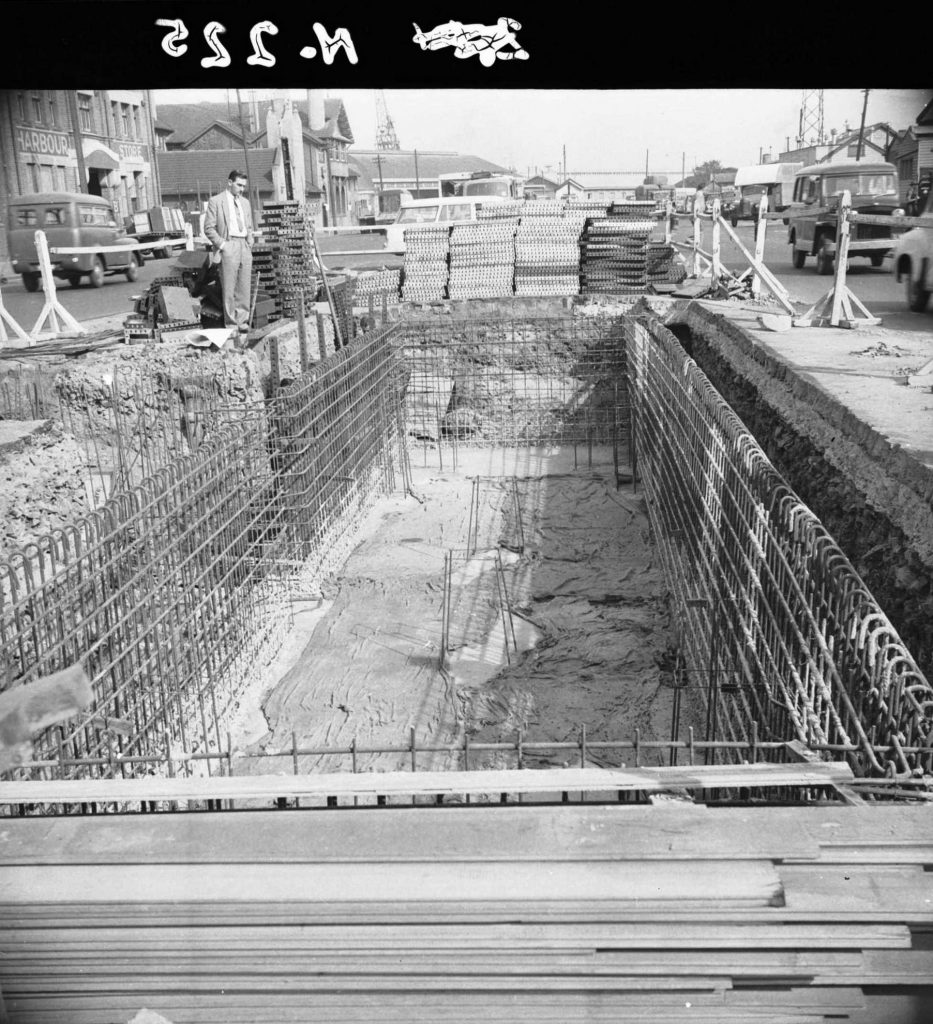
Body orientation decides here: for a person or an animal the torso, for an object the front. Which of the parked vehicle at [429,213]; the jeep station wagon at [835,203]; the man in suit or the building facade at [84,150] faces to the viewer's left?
the parked vehicle

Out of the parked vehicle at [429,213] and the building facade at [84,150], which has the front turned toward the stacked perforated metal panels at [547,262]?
the building facade

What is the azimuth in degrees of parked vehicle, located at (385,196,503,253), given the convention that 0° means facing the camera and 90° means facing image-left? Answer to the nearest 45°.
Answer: approximately 90°

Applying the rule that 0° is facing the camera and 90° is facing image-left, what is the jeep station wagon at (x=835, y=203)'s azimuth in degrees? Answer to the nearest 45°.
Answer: approximately 315°

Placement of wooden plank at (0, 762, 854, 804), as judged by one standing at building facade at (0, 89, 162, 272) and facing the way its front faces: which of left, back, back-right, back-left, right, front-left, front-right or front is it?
front-right

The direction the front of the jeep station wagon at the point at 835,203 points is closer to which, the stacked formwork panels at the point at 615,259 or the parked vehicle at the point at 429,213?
the stacked formwork panels

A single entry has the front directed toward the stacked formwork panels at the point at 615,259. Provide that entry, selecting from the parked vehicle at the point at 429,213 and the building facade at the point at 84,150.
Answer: the building facade

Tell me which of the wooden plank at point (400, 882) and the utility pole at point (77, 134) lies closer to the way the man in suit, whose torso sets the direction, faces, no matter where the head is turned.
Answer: the wooden plank

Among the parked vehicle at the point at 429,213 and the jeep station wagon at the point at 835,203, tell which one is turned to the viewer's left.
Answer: the parked vehicle

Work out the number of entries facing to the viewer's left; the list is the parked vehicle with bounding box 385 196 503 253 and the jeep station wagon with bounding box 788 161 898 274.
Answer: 1

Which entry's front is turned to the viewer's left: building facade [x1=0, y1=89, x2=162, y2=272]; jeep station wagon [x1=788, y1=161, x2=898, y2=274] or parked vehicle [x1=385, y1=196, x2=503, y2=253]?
the parked vehicle

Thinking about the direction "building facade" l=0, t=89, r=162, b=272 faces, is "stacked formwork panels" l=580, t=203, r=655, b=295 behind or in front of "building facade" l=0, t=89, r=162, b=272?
in front

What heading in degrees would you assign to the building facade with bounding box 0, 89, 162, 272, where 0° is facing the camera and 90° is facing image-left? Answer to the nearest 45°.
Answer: approximately 315°

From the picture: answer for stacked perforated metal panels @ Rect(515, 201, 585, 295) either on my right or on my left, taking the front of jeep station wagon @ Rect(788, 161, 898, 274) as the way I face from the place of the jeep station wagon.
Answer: on my right

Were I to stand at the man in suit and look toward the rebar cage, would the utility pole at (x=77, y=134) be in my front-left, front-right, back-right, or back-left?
back-right
